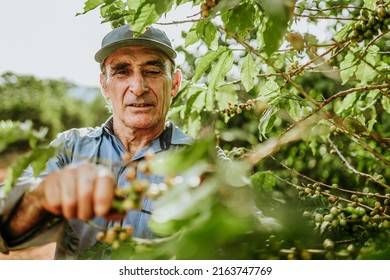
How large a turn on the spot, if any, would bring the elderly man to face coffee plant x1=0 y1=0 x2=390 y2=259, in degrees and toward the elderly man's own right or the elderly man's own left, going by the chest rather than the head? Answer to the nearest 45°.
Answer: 0° — they already face it

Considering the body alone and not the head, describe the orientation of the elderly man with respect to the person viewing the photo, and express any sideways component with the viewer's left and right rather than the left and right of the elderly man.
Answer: facing the viewer

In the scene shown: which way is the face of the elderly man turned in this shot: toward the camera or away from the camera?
toward the camera
